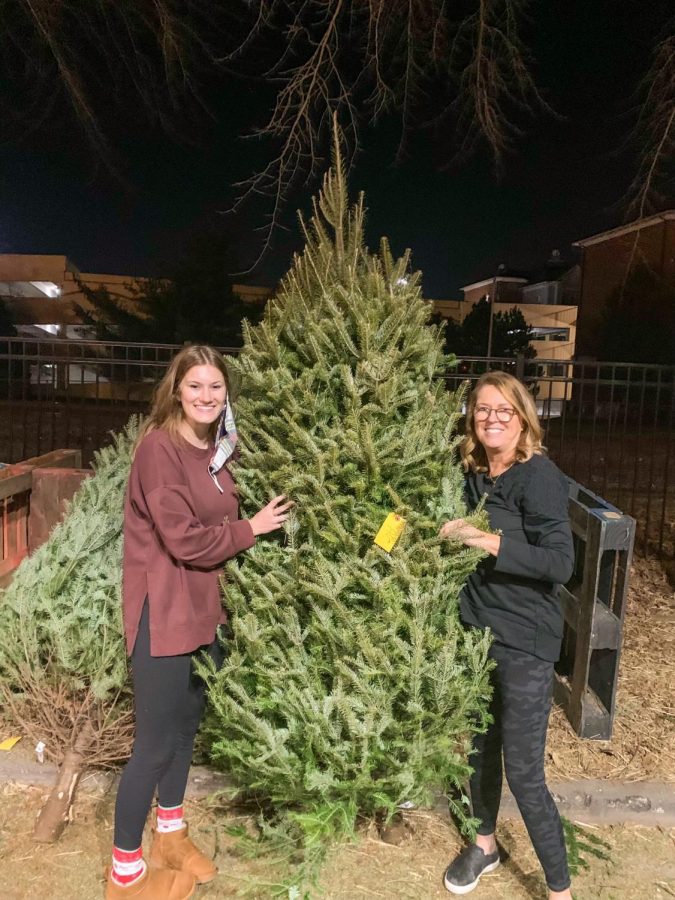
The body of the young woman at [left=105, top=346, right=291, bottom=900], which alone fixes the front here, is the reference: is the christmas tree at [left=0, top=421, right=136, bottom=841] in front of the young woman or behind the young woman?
behind

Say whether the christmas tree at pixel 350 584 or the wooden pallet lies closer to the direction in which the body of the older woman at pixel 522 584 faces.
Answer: the christmas tree

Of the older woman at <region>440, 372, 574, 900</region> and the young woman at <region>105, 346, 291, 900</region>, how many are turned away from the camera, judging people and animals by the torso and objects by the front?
0

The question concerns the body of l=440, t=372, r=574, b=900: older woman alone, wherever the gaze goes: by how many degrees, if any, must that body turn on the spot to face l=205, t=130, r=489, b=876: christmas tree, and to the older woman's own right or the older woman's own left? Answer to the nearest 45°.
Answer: approximately 45° to the older woman's own right

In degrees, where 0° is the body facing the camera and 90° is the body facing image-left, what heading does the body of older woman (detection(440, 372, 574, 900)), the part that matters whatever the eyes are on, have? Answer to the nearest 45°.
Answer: approximately 45°

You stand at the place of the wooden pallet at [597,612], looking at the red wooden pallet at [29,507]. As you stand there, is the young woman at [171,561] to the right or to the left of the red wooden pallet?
left

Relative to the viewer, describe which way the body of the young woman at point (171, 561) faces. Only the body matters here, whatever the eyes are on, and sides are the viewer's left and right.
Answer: facing the viewer and to the right of the viewer
